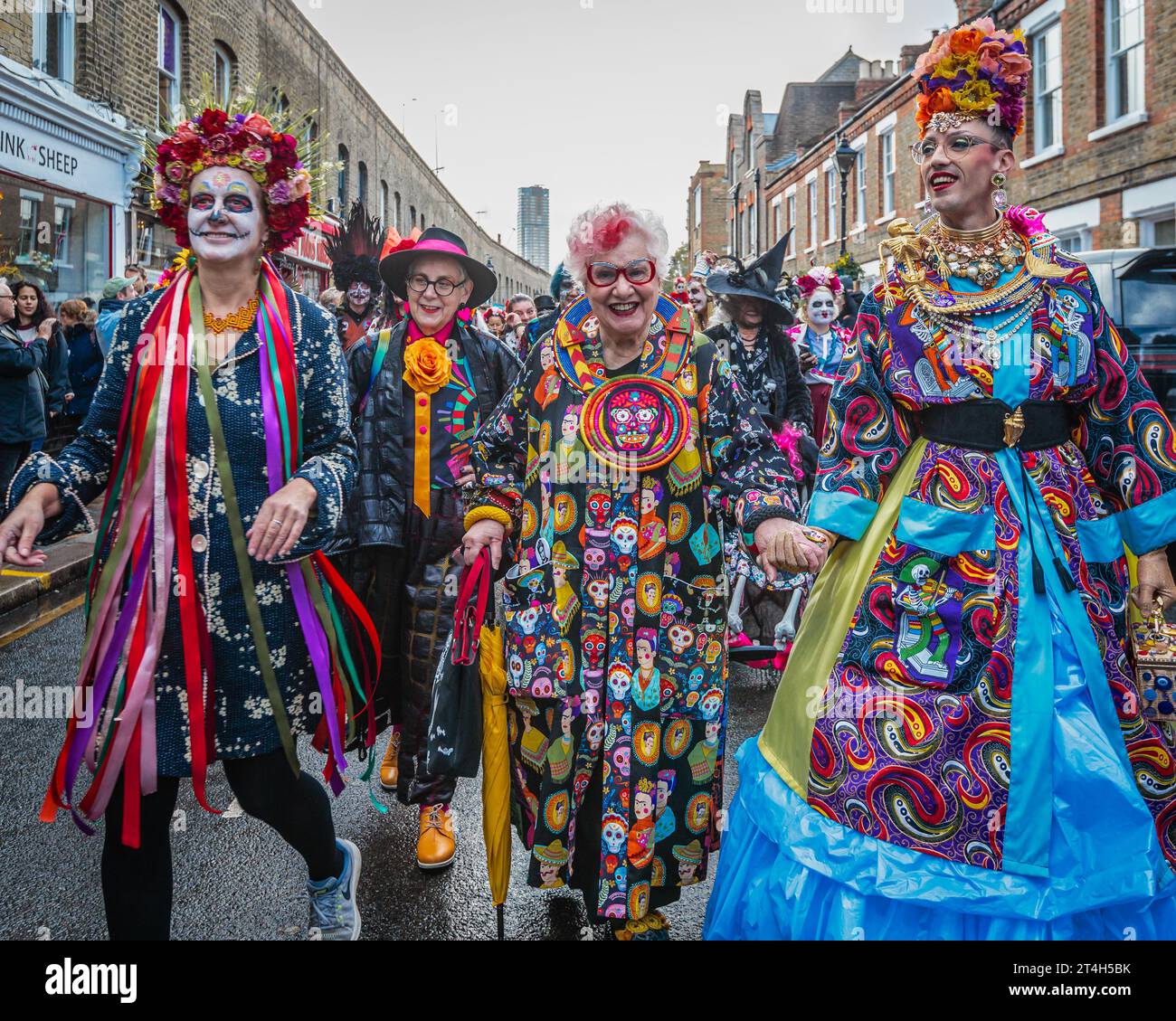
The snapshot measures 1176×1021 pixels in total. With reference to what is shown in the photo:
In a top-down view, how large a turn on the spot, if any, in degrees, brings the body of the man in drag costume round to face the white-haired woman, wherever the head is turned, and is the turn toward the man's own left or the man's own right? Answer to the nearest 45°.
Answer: approximately 90° to the man's own right

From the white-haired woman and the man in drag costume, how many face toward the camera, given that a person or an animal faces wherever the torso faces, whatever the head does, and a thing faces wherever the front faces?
2

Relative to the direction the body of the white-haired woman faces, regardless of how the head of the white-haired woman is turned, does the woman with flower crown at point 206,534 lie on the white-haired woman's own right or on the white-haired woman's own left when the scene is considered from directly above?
on the white-haired woman's own right

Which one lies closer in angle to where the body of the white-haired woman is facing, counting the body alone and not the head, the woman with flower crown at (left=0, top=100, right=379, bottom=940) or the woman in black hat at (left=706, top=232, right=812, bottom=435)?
the woman with flower crown

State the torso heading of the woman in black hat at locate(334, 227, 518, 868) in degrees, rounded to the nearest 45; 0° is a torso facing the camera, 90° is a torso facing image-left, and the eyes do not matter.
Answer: approximately 0°

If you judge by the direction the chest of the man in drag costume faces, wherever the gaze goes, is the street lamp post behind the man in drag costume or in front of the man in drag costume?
behind
